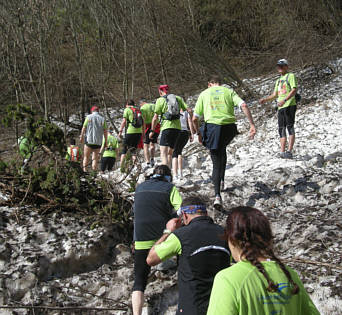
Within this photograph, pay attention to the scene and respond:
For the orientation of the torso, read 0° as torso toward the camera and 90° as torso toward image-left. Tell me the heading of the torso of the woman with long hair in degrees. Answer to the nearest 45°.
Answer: approximately 135°

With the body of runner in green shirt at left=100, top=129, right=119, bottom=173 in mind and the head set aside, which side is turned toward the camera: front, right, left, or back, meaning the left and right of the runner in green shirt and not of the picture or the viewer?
back

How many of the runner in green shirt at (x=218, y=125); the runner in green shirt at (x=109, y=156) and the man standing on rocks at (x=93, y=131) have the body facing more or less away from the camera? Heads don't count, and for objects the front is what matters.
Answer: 3

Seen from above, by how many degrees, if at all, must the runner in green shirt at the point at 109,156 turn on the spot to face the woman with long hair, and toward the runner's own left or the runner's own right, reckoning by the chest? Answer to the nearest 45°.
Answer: approximately 180°

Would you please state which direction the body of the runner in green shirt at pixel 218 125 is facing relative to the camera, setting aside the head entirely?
away from the camera

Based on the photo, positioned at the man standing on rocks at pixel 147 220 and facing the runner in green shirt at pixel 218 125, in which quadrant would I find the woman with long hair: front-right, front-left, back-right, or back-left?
back-right

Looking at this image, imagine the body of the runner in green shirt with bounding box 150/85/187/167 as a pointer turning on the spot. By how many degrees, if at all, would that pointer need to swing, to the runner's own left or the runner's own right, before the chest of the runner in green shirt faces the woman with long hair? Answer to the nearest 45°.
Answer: approximately 135° to the runner's own left

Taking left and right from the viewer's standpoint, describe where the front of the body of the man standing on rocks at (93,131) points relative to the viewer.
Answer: facing away from the viewer

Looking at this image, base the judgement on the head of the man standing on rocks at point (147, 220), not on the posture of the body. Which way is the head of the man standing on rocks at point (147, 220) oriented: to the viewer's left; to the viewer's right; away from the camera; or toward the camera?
away from the camera

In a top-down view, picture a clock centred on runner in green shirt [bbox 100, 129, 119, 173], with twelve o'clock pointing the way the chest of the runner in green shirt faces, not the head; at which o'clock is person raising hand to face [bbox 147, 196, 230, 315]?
The person raising hand to face is roughly at 6 o'clock from the runner in green shirt.

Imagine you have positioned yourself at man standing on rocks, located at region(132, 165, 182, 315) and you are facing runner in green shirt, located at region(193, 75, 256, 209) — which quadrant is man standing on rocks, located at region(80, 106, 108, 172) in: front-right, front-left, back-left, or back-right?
front-left

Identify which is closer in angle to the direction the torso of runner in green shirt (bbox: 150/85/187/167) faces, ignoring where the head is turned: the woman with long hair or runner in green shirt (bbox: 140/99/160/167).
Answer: the runner in green shirt

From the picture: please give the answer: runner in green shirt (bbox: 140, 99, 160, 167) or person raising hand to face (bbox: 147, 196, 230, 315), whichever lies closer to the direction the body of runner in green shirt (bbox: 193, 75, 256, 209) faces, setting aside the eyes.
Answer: the runner in green shirt

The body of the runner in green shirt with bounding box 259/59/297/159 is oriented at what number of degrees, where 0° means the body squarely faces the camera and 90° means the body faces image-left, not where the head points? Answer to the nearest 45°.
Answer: approximately 45°
